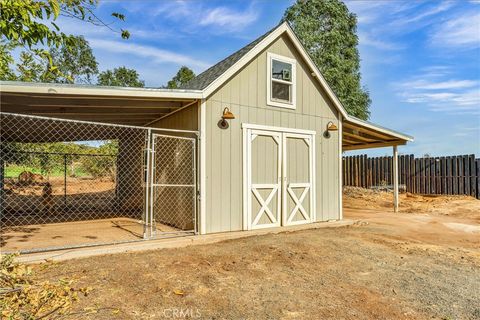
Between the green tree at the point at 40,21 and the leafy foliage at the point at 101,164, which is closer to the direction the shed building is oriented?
the green tree

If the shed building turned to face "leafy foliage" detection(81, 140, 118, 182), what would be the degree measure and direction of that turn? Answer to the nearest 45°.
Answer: approximately 180°

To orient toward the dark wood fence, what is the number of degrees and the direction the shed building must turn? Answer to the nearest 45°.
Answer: approximately 90° to its left

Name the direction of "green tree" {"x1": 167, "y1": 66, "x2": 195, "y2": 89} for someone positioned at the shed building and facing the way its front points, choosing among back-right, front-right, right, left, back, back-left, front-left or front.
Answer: back-left

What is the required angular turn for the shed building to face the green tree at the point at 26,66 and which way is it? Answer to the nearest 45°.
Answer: approximately 90° to its right

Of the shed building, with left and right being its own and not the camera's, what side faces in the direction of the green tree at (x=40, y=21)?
right
